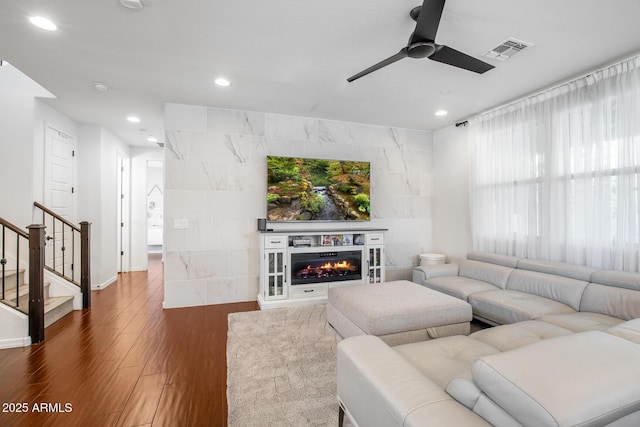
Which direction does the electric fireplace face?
toward the camera

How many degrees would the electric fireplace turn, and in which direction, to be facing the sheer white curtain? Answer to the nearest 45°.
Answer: approximately 90° to its left

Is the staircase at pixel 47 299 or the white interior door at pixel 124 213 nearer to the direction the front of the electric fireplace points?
the staircase

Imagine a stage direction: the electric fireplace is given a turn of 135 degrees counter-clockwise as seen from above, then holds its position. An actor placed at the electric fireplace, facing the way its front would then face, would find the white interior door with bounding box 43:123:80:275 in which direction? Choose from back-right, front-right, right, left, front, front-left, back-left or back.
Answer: back-left

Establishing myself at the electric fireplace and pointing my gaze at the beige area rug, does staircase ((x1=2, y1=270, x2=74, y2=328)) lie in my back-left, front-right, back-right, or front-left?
front-right

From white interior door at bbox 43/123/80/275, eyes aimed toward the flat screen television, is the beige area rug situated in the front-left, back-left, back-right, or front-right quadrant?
front-right

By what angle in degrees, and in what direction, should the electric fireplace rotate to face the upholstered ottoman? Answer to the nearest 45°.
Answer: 0° — it already faces it

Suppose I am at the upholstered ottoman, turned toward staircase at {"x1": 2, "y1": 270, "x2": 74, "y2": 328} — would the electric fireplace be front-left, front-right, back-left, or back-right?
front-right

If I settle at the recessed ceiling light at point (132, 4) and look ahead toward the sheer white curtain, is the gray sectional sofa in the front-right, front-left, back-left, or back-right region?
front-right

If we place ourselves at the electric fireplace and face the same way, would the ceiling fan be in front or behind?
in front

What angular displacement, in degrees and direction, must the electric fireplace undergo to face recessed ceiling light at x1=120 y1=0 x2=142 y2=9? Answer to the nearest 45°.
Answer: approximately 45° to its right

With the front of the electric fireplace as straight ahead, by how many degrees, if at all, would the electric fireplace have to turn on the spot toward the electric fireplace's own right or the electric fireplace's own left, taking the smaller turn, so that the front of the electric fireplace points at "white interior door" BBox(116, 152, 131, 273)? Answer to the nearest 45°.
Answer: approximately 135° to the electric fireplace's own right

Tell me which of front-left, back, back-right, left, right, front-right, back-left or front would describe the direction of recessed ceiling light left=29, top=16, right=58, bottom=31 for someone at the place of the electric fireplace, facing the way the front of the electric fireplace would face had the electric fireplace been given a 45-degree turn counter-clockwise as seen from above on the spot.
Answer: right

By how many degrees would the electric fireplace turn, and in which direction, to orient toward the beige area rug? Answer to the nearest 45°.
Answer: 0° — it already faces it

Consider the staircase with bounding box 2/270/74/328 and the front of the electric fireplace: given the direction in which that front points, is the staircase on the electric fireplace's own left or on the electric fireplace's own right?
on the electric fireplace's own right
